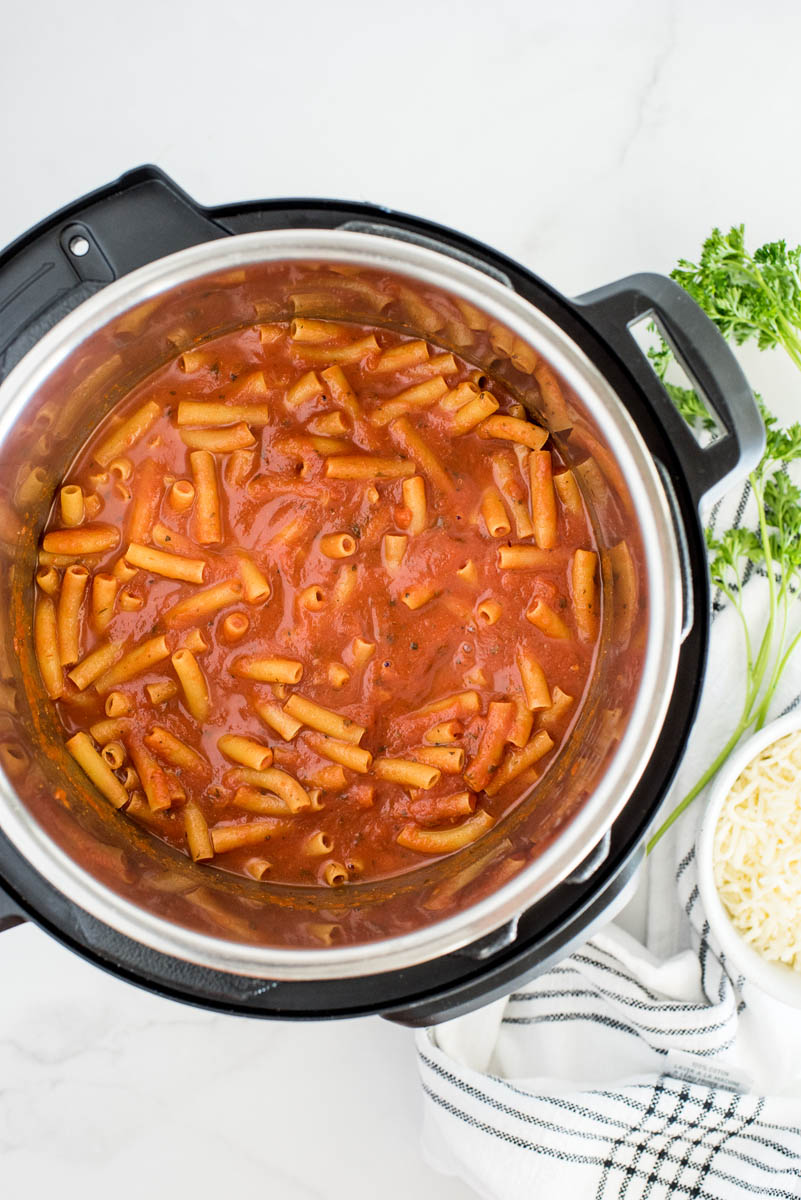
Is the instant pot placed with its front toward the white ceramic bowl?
no

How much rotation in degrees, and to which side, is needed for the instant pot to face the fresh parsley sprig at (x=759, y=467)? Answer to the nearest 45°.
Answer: approximately 90° to its left

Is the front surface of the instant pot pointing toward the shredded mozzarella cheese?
no
